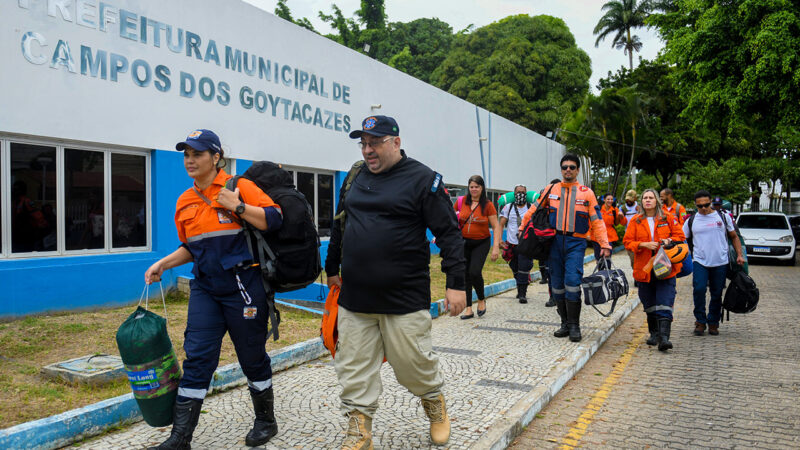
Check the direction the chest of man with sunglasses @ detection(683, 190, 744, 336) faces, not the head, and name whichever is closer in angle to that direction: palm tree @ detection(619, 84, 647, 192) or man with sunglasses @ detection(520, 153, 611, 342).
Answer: the man with sunglasses

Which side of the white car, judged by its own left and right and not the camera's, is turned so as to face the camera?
front

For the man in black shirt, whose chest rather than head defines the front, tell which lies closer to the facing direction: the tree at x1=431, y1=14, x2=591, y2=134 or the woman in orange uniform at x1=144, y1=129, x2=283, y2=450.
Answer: the woman in orange uniform

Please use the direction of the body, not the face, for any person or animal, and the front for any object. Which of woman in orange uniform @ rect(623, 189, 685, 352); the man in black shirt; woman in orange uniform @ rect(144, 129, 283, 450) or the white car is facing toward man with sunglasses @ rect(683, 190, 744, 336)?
the white car

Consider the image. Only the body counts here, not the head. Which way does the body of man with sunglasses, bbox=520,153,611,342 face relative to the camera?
toward the camera

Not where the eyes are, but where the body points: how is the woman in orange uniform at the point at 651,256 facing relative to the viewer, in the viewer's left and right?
facing the viewer

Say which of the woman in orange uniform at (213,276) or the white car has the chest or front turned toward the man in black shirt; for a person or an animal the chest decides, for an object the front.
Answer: the white car

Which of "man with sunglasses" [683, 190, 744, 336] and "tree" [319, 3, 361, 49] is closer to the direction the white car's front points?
the man with sunglasses

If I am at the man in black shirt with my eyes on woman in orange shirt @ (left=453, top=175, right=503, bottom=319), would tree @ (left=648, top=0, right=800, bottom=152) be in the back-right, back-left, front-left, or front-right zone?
front-right

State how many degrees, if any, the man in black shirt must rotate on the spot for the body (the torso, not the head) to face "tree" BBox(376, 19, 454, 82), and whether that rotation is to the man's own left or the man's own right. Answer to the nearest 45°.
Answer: approximately 135° to the man's own right

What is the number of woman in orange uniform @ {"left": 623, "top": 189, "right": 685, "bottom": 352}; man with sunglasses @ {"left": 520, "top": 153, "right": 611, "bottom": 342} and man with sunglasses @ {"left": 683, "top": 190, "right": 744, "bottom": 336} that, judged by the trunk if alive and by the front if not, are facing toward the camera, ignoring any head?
3

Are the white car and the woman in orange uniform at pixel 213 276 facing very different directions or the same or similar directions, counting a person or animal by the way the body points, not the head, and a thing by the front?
same or similar directions
